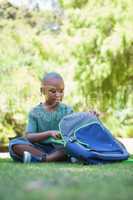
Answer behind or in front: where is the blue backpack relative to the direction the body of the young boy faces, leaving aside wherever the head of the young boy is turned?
in front

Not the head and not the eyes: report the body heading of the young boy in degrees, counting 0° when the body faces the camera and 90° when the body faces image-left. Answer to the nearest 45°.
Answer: approximately 315°
